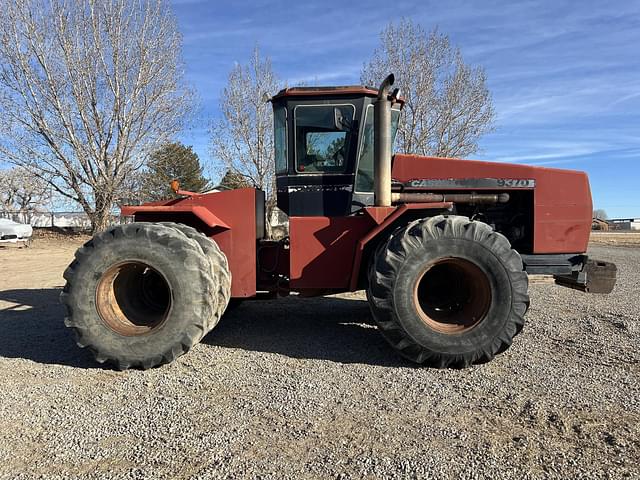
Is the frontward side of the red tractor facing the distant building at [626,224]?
no

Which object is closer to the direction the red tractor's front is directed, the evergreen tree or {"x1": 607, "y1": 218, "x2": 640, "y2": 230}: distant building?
the distant building

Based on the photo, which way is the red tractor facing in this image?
to the viewer's right

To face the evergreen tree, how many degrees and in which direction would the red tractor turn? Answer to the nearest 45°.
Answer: approximately 135° to its left
